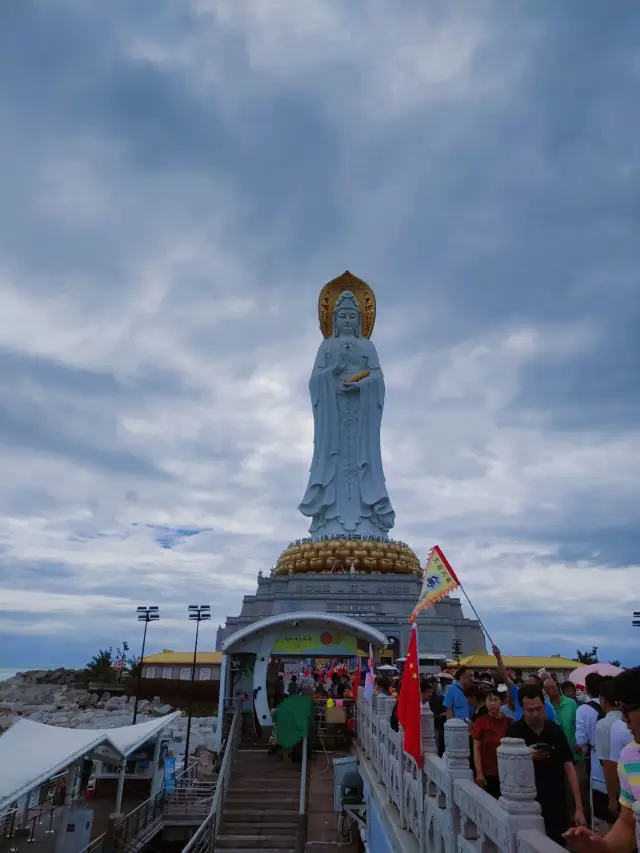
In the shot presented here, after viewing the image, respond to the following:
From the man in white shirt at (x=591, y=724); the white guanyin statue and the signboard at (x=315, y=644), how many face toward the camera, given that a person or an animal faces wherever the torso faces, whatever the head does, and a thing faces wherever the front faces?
2

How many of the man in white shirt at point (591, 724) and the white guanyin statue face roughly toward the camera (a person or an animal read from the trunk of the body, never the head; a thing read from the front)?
1

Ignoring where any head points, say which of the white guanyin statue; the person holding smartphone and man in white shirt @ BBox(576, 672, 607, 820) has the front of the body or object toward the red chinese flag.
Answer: the white guanyin statue

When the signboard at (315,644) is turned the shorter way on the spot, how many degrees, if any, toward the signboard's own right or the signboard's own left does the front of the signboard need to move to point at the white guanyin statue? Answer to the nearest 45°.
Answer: approximately 180°

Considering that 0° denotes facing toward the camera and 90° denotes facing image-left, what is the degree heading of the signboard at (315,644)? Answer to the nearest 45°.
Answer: approximately 0°

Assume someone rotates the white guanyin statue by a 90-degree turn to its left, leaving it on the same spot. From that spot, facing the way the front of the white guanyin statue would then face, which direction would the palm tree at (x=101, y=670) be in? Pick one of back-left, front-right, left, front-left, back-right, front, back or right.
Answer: back-right

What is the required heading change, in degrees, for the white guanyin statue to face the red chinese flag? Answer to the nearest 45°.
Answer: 0° — it already faces it

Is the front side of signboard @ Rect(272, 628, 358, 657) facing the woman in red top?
yes

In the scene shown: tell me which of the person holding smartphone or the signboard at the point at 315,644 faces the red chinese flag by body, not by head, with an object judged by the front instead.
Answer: the signboard
